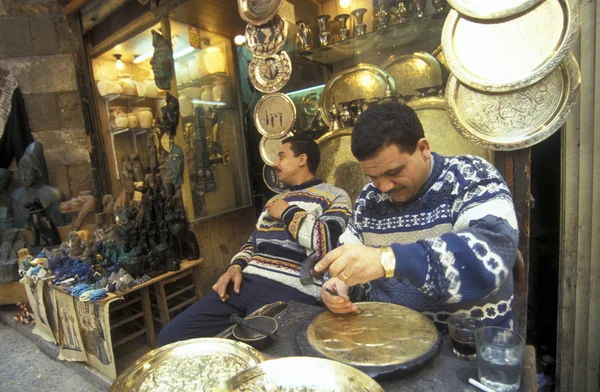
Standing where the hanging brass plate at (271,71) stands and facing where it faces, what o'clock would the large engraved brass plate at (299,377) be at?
The large engraved brass plate is roughly at 12 o'clock from the hanging brass plate.

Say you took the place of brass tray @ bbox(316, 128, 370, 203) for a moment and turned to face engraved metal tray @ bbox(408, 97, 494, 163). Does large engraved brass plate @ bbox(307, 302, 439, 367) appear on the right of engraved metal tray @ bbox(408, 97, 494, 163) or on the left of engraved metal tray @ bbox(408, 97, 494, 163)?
right

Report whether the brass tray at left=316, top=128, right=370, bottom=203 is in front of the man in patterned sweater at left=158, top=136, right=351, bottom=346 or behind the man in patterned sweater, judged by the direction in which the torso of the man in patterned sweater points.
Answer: behind

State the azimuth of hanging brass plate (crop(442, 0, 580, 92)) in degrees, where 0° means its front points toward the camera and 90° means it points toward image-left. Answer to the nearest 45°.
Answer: approximately 0°

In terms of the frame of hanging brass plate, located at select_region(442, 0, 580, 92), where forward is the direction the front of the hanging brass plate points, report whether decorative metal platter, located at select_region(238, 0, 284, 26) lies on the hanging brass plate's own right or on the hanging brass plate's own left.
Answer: on the hanging brass plate's own right

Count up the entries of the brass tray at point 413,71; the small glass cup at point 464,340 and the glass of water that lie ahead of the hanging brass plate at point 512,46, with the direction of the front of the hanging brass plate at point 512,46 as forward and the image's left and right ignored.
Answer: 2
